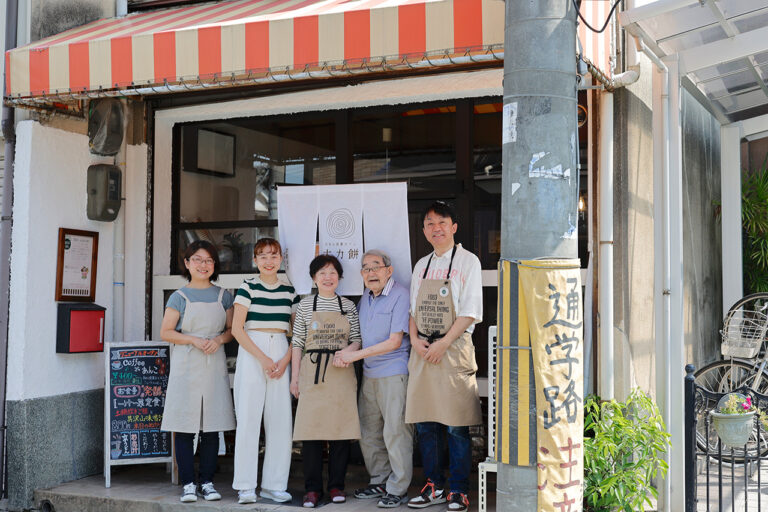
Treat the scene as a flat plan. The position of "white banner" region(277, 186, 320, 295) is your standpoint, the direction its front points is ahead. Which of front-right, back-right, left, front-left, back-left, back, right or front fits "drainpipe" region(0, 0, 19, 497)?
right

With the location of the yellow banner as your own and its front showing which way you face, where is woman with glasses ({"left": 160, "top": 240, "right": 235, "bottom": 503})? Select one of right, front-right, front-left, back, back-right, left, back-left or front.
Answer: back-right

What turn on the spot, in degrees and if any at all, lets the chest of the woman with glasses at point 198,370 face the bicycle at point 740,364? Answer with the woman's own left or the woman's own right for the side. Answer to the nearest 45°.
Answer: approximately 90° to the woman's own left

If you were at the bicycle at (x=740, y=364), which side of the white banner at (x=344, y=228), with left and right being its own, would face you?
left

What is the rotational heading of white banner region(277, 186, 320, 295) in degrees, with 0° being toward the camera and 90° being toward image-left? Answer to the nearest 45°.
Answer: approximately 0°

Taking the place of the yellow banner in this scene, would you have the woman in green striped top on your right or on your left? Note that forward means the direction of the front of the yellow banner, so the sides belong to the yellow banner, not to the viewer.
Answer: on your right

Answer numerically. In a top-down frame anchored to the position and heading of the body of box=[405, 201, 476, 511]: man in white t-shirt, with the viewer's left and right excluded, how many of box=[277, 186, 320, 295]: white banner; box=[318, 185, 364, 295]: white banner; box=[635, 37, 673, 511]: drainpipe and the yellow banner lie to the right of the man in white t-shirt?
2

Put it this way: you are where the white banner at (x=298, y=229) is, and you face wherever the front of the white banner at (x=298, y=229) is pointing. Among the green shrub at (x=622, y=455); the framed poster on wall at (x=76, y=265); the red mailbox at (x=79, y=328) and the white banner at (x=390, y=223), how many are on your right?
2

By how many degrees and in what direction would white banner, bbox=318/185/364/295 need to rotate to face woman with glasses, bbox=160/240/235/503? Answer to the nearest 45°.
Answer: approximately 90° to its right
